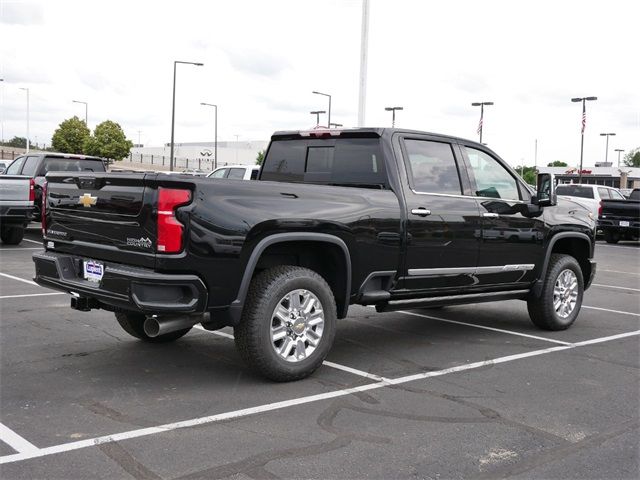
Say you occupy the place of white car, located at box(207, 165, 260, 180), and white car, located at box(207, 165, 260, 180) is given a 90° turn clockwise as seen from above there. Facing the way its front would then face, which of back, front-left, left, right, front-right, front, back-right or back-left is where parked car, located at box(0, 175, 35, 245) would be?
back-left

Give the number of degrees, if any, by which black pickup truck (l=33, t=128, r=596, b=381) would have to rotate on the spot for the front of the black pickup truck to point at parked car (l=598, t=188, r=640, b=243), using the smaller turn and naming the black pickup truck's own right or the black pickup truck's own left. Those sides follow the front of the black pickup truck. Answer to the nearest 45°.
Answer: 0° — it already faces it

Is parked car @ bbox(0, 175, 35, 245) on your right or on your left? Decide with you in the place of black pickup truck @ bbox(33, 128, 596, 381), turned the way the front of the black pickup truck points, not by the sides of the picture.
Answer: on your left

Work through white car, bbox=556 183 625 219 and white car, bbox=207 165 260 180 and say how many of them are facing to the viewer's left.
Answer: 1

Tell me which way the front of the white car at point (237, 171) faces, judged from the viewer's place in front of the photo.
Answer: facing to the left of the viewer

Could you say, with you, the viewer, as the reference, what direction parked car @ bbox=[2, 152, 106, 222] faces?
facing away from the viewer and to the left of the viewer

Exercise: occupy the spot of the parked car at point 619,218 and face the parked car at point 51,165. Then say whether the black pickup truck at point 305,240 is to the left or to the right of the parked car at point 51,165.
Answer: left

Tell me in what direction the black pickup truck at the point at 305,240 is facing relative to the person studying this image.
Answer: facing away from the viewer and to the right of the viewer

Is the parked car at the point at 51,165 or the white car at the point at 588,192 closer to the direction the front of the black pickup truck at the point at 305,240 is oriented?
the white car

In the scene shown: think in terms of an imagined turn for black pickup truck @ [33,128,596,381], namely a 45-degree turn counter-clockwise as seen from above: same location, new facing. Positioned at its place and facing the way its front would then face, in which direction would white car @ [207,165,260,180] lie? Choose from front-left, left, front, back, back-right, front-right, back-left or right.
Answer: front
